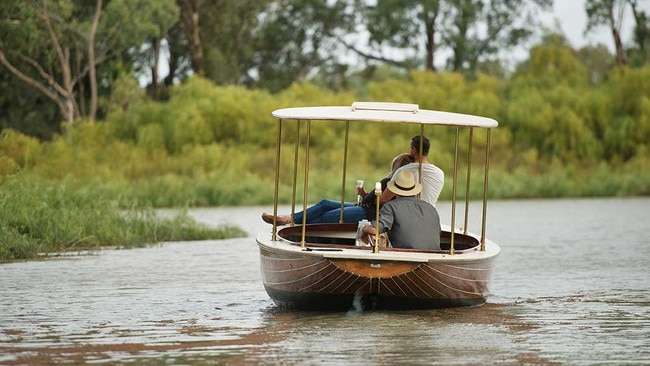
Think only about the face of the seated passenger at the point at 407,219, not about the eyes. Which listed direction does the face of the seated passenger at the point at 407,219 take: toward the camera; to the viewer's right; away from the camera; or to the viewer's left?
away from the camera

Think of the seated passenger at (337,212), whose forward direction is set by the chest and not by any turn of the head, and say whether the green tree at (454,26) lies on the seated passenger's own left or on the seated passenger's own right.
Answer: on the seated passenger's own right

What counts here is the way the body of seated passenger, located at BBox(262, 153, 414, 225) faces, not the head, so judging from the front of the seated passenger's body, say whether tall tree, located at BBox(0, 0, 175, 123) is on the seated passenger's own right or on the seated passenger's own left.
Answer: on the seated passenger's own right

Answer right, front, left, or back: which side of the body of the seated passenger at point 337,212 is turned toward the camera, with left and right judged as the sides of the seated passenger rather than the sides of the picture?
left

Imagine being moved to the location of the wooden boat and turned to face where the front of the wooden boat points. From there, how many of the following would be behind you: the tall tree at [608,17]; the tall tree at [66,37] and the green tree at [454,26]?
0

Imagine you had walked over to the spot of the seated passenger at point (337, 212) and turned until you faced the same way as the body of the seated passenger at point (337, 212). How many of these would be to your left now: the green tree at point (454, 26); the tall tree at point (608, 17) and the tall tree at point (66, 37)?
0

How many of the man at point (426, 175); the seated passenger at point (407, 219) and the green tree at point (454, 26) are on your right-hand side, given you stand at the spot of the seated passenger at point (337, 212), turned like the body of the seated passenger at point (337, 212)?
1

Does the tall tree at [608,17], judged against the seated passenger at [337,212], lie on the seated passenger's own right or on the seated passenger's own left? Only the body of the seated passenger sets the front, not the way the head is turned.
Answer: on the seated passenger's own right

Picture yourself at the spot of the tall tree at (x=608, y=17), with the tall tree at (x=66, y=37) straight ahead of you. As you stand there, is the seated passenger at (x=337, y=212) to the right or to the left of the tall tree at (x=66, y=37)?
left

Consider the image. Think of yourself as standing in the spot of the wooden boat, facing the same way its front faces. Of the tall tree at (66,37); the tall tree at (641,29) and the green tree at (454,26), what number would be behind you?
0

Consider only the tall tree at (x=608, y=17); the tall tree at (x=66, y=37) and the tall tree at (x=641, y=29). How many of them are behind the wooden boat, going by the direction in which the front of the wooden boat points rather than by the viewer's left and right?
0

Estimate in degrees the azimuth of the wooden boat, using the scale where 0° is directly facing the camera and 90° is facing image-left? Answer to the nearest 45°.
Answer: approximately 180°

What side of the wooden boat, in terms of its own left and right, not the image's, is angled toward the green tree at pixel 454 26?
front
